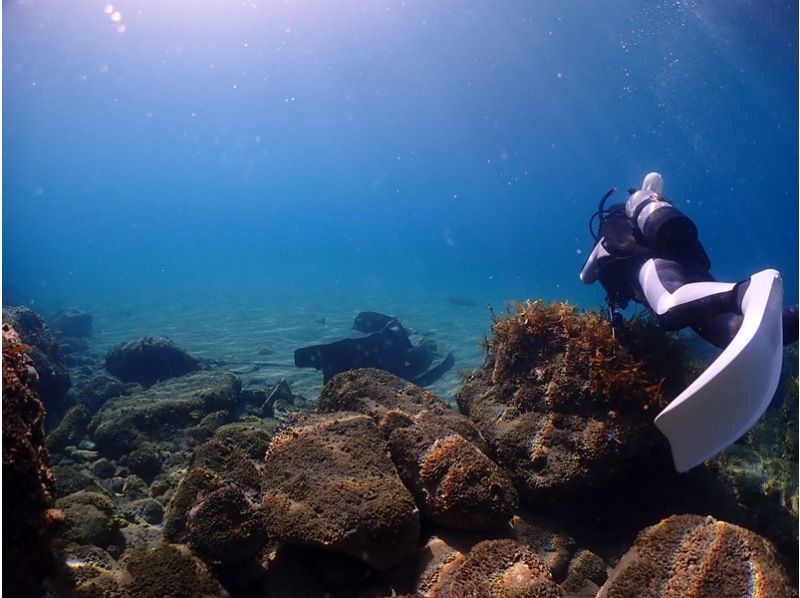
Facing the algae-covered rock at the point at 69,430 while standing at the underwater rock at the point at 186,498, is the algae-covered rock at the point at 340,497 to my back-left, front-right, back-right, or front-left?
back-right

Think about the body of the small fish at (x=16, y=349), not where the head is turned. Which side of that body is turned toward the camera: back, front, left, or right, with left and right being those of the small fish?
left
